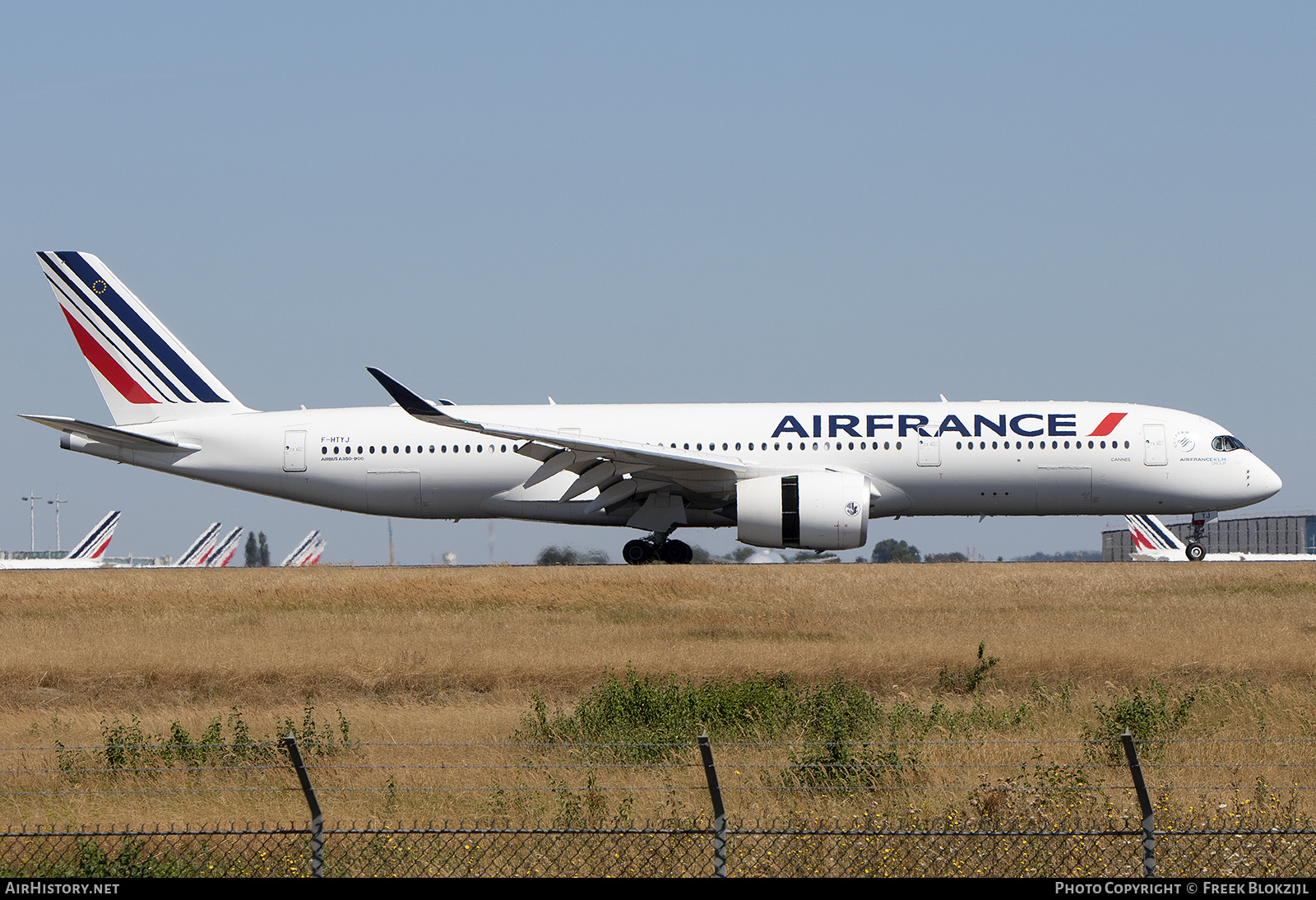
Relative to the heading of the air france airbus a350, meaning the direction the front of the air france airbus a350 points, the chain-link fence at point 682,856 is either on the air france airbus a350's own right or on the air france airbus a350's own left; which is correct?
on the air france airbus a350's own right

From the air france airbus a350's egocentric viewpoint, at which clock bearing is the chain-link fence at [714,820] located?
The chain-link fence is roughly at 3 o'clock from the air france airbus a350.

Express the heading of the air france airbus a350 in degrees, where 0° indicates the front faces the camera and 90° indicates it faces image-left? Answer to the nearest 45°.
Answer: approximately 270°
